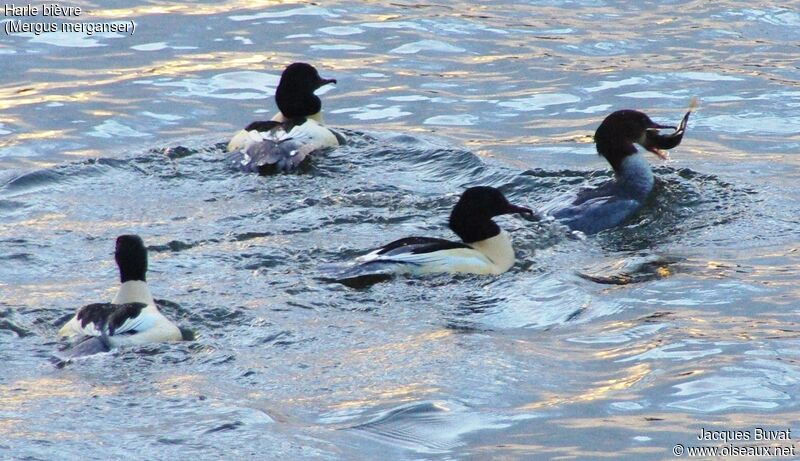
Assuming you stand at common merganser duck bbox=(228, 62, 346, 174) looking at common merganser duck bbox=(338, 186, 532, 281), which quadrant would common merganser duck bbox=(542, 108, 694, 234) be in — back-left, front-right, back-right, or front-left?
front-left

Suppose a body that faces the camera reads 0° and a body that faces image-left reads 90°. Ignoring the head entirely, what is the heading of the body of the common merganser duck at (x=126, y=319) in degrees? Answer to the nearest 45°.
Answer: approximately 225°

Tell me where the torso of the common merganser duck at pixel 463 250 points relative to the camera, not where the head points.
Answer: to the viewer's right

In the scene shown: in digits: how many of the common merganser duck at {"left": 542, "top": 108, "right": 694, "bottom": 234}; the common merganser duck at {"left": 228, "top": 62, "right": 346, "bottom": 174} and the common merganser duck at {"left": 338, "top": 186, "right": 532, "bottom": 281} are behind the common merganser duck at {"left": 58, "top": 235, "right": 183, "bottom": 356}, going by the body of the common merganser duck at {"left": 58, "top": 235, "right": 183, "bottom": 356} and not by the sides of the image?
0

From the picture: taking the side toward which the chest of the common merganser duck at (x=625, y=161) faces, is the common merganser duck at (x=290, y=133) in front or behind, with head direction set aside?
behind

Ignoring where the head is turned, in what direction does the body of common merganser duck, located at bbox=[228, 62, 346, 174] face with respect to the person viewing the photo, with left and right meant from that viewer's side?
facing away from the viewer and to the right of the viewer

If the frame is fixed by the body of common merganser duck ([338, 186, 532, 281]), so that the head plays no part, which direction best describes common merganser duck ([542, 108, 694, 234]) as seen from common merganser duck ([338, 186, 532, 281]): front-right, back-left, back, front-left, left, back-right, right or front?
front-left

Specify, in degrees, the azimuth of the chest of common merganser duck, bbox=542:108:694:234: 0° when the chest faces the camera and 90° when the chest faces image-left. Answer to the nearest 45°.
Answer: approximately 270°

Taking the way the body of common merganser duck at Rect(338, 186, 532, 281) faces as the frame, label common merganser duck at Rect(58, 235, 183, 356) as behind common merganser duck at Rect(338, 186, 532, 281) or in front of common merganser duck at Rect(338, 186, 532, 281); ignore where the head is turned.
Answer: behind
